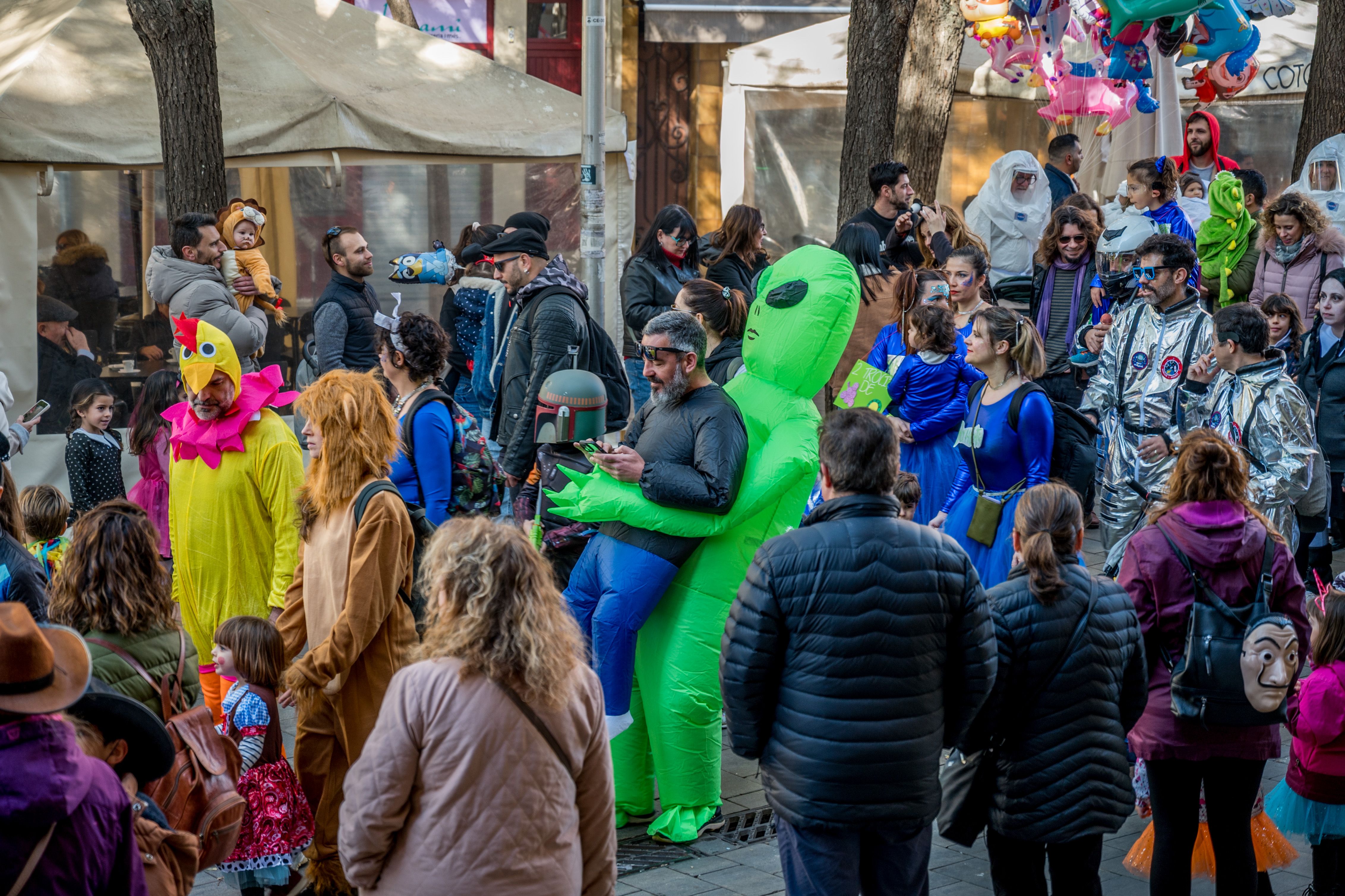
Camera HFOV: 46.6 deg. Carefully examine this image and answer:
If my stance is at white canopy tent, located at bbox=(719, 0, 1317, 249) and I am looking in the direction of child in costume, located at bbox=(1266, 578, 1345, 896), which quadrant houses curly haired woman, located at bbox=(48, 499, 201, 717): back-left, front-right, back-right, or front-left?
front-right

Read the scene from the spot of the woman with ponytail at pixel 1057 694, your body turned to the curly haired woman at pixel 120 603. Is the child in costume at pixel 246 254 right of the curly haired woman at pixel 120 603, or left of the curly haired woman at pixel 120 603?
right

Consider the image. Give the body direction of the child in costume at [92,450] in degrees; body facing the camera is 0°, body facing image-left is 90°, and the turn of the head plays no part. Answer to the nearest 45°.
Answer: approximately 315°

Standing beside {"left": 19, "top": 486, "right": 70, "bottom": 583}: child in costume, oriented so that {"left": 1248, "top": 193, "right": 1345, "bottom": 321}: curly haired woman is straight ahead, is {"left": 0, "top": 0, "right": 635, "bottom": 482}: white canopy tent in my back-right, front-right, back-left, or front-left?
front-left

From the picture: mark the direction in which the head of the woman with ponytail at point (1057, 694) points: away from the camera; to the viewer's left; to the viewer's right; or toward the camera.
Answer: away from the camera

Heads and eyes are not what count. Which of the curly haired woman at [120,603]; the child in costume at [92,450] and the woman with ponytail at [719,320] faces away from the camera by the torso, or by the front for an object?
the curly haired woman

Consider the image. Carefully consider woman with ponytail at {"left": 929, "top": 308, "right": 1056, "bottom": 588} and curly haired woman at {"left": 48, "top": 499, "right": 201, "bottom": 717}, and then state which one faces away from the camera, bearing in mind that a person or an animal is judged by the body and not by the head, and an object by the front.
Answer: the curly haired woman

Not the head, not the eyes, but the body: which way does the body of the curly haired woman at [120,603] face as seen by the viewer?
away from the camera

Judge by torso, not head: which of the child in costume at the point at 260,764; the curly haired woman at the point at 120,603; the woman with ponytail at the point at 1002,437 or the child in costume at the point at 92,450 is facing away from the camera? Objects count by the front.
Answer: the curly haired woman

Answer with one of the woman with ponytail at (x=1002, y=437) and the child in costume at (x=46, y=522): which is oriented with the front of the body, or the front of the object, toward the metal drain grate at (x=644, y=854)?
the woman with ponytail
